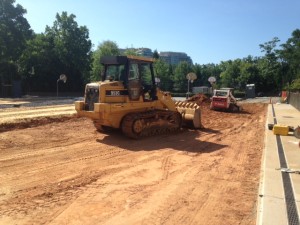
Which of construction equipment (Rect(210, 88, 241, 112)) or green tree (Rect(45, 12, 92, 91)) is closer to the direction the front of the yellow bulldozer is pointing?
the construction equipment

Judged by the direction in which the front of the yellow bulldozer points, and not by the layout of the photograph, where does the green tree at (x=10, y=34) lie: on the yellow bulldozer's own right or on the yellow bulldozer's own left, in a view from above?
on the yellow bulldozer's own left

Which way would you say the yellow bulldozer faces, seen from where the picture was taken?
facing away from the viewer and to the right of the viewer
